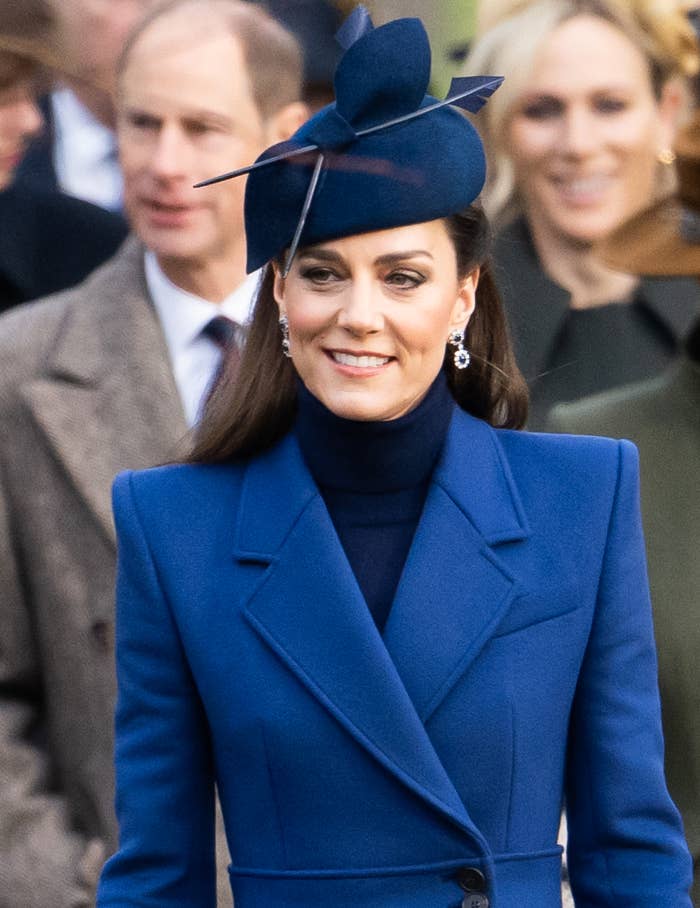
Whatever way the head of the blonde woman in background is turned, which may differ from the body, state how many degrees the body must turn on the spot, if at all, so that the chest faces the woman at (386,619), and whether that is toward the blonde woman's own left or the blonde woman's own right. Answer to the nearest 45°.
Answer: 0° — they already face them

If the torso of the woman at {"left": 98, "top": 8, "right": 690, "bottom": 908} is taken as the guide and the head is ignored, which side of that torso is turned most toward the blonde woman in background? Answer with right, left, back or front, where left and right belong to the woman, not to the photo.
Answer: back

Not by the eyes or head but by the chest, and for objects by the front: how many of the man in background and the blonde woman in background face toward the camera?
2

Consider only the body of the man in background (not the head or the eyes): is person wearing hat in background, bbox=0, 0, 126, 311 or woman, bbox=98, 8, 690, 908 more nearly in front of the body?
the woman

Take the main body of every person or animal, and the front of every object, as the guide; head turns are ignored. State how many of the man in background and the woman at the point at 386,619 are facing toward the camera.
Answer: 2

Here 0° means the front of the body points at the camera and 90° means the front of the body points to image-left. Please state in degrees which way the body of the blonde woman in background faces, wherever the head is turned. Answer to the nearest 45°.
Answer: approximately 0°

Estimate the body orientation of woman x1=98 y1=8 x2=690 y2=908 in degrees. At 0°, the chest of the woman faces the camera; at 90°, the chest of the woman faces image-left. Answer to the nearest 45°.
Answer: approximately 0°

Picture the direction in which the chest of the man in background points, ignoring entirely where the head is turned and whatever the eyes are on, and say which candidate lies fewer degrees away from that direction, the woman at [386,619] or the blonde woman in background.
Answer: the woman
